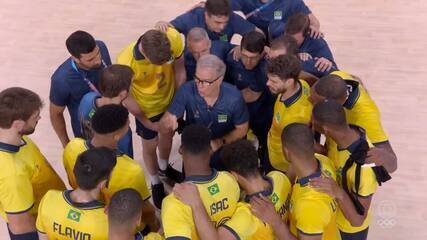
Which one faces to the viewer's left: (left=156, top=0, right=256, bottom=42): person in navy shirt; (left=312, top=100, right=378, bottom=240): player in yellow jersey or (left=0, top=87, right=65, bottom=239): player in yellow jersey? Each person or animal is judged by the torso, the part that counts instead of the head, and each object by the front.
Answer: (left=312, top=100, right=378, bottom=240): player in yellow jersey

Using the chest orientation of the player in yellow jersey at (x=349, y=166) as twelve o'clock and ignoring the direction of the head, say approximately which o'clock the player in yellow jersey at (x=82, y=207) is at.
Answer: the player in yellow jersey at (x=82, y=207) is roughly at 11 o'clock from the player in yellow jersey at (x=349, y=166).

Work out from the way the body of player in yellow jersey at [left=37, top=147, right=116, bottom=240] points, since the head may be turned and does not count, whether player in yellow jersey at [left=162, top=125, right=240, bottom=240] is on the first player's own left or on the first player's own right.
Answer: on the first player's own right

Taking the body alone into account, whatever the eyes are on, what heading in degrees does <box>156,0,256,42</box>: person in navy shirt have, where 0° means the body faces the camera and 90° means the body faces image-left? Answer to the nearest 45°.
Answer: approximately 0°

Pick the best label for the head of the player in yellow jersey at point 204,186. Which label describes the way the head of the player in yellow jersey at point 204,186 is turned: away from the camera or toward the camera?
away from the camera

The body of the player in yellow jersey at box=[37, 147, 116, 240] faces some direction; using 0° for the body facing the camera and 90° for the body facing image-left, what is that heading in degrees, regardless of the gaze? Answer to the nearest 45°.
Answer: approximately 225°

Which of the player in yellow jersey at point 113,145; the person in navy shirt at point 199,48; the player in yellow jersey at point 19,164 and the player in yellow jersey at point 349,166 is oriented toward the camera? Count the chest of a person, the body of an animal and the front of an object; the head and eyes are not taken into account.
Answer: the person in navy shirt

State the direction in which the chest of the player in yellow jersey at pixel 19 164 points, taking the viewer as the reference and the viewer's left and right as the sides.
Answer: facing to the right of the viewer

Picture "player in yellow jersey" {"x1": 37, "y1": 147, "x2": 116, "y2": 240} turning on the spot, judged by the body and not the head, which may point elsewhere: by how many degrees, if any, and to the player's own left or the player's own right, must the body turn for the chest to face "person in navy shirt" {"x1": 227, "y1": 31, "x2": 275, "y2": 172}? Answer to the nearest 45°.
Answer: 0° — they already face them

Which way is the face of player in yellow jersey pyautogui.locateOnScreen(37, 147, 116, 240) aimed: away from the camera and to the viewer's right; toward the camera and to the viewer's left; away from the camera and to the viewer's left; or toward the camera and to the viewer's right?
away from the camera and to the viewer's right

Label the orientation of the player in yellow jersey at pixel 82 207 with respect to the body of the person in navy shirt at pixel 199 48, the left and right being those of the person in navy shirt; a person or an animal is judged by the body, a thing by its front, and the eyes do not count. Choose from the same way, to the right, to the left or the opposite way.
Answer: the opposite way

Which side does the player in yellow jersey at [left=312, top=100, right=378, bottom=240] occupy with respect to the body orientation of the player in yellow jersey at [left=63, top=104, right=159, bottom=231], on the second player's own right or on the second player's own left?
on the second player's own right

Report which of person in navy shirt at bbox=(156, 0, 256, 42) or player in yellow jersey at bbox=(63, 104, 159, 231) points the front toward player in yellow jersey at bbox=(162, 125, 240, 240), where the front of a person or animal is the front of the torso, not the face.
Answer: the person in navy shirt

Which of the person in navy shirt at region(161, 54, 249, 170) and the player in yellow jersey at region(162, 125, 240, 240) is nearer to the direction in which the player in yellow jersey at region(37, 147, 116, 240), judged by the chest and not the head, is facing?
the person in navy shirt
